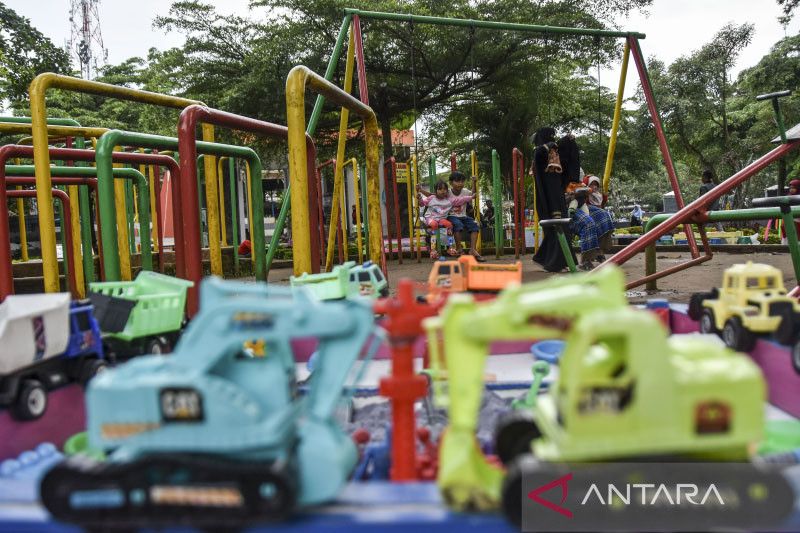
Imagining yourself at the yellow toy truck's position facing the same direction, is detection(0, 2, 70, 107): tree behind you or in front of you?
behind

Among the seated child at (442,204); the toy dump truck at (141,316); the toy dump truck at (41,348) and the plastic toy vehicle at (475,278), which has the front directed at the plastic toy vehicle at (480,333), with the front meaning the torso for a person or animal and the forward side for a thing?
the seated child

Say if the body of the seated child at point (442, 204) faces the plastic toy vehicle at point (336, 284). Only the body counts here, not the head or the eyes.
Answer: yes

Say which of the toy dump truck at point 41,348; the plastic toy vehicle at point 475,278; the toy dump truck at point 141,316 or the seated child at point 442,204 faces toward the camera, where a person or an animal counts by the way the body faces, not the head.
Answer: the seated child

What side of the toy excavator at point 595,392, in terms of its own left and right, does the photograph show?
left

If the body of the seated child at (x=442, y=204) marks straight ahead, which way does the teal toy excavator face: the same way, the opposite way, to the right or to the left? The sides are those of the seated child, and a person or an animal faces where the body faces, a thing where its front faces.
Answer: to the left

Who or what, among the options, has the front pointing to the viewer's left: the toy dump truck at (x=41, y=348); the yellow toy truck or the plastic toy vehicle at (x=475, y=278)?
the plastic toy vehicle

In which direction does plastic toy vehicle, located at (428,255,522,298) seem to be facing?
to the viewer's left

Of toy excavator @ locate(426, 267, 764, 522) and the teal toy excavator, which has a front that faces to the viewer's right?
the teal toy excavator
